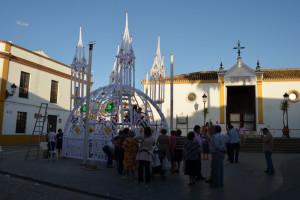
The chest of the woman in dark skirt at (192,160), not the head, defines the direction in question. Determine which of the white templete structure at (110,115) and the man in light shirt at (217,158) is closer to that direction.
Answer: the white templete structure

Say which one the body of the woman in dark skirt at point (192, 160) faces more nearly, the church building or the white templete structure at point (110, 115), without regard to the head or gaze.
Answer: the church building

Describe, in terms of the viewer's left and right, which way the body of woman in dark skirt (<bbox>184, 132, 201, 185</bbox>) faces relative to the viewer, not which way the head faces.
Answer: facing away from the viewer

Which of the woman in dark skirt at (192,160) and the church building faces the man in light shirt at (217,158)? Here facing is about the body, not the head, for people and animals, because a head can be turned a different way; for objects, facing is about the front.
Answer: the church building

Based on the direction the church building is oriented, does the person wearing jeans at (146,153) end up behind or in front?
in front

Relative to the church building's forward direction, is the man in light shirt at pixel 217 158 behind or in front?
in front

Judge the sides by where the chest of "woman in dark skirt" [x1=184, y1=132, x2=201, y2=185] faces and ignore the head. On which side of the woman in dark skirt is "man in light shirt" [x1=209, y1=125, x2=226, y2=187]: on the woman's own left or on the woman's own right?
on the woman's own right

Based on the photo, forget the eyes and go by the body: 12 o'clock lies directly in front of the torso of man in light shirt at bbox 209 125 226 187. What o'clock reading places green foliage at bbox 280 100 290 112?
The green foliage is roughly at 4 o'clock from the man in light shirt.

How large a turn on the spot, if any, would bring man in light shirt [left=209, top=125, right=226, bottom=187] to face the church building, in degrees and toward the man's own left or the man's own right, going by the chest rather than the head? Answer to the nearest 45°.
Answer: approximately 45° to the man's own right

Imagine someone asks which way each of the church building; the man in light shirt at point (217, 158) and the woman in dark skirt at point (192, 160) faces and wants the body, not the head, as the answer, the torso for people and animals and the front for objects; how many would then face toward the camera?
1

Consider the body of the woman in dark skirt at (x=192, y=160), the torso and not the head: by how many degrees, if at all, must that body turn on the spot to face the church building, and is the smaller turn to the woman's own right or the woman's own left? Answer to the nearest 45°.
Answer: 0° — they already face it

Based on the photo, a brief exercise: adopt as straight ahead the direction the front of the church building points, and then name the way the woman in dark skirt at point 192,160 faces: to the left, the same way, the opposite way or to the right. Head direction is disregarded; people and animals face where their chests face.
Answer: the opposite way

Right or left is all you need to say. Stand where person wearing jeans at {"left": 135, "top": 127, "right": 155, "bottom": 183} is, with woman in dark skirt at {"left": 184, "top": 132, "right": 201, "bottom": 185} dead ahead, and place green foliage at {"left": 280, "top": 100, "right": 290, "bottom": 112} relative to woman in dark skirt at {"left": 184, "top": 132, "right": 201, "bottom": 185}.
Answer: left

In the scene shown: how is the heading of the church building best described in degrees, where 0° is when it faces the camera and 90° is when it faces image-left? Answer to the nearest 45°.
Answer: approximately 0°
